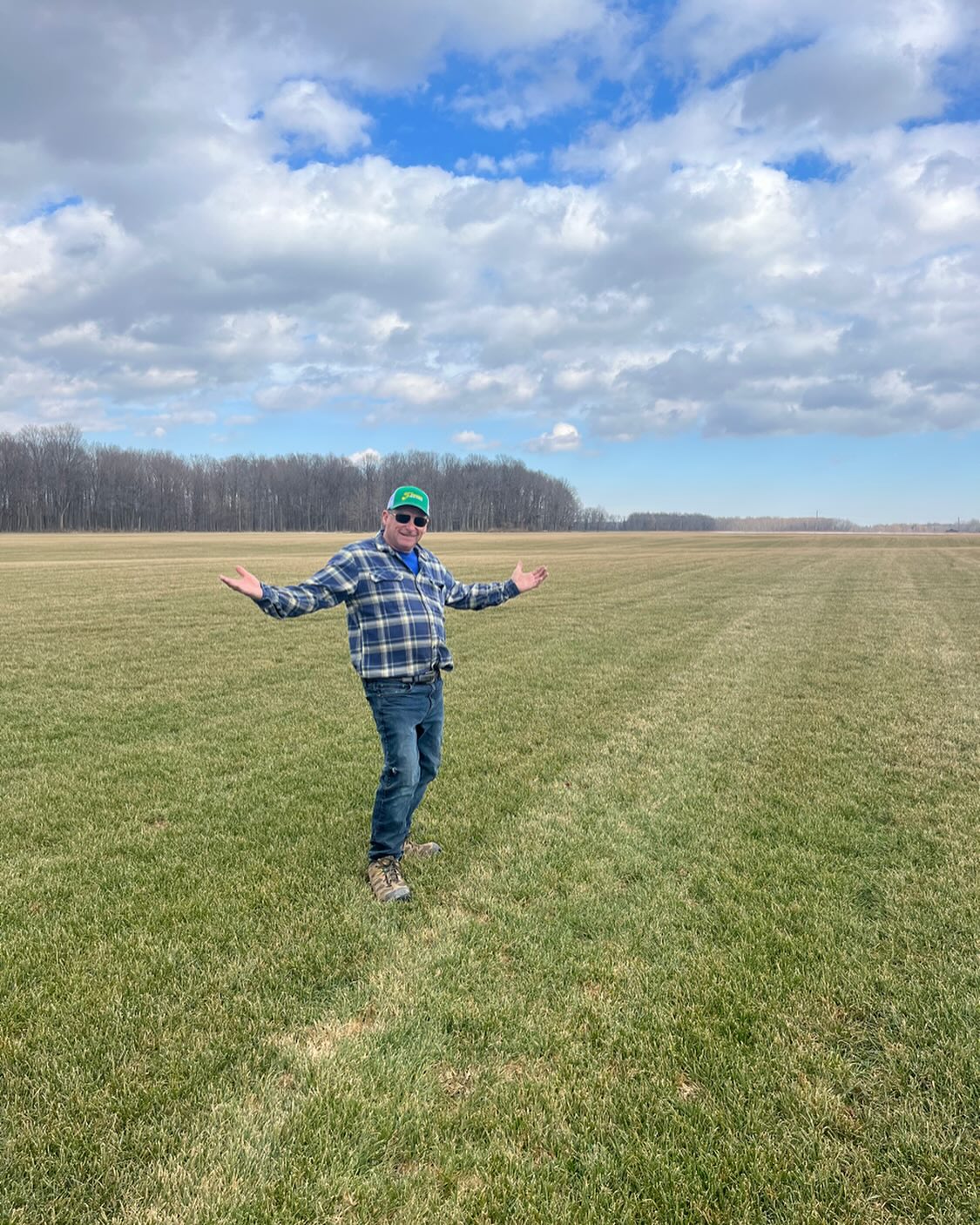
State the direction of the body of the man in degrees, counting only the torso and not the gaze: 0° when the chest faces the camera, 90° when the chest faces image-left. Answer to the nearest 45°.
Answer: approximately 315°
